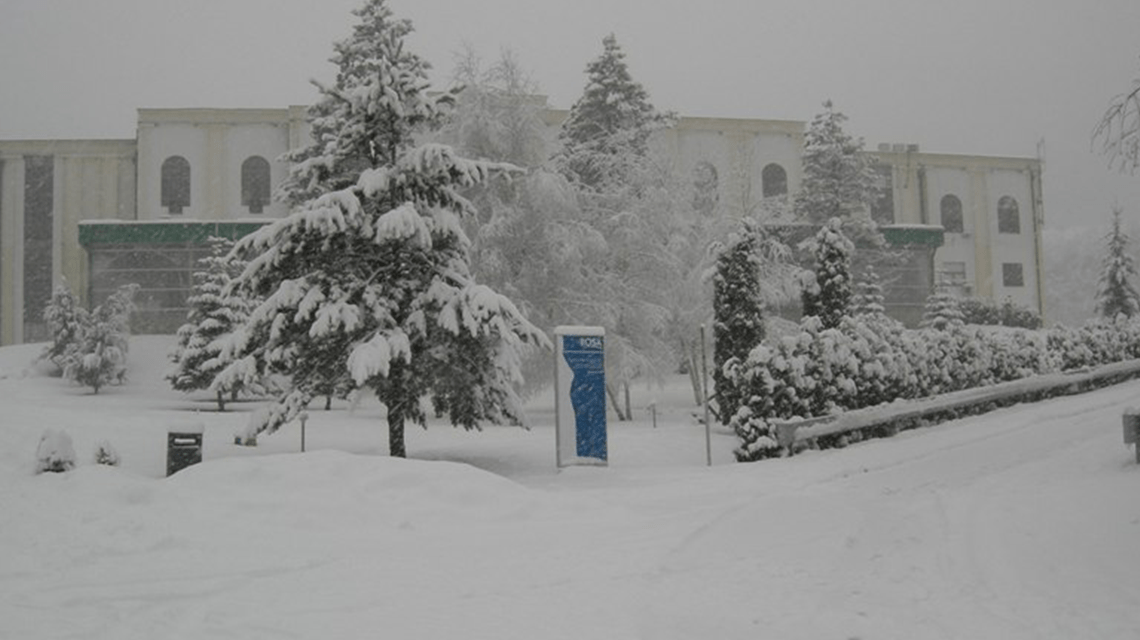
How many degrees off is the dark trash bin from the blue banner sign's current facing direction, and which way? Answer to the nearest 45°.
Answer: approximately 90° to its right

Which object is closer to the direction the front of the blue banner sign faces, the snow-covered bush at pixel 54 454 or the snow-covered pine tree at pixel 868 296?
the snow-covered bush

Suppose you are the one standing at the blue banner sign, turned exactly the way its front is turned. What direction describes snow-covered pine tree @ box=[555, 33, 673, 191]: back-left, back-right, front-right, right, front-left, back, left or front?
back

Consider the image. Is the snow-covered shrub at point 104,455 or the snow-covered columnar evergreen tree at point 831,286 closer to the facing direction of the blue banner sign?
the snow-covered shrub

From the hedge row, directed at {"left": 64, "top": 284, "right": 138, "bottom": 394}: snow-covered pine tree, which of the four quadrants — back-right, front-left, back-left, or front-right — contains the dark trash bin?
front-left

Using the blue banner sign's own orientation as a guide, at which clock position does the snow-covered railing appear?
The snow-covered railing is roughly at 8 o'clock from the blue banner sign.

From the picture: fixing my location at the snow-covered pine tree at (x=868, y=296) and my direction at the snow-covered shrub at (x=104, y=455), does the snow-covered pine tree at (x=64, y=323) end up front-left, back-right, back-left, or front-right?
front-right

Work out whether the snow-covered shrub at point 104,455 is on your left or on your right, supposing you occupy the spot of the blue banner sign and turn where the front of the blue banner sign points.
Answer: on your right

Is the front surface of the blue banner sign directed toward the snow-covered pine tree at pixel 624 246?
no

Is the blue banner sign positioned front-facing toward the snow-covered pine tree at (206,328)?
no

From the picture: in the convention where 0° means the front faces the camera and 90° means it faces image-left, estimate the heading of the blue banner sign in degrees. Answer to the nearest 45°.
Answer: approximately 0°

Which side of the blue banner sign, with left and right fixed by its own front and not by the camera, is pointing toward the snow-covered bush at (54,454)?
right

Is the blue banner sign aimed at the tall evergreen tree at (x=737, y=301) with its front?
no
